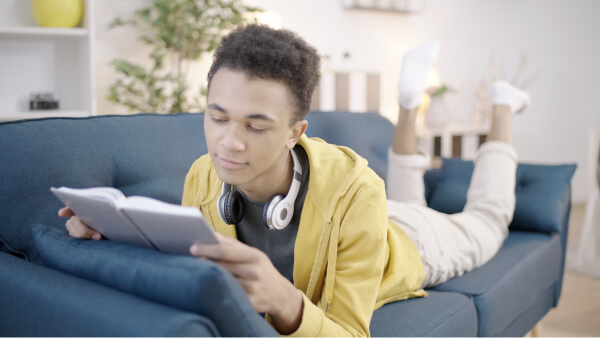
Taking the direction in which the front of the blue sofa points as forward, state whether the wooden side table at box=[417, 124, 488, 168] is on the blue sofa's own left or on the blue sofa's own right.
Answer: on the blue sofa's own left

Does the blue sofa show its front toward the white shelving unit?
no

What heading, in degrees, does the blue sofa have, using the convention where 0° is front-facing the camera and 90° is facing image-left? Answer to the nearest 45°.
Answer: approximately 315°

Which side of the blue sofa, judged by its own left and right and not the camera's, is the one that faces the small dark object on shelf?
back

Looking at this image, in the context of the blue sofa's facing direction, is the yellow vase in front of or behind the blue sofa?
behind

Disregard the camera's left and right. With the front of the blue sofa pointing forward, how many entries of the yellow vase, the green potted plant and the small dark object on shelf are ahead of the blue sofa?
0

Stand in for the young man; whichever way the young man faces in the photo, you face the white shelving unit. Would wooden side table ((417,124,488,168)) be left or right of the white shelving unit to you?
right

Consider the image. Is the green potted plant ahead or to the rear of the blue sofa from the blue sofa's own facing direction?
to the rear
